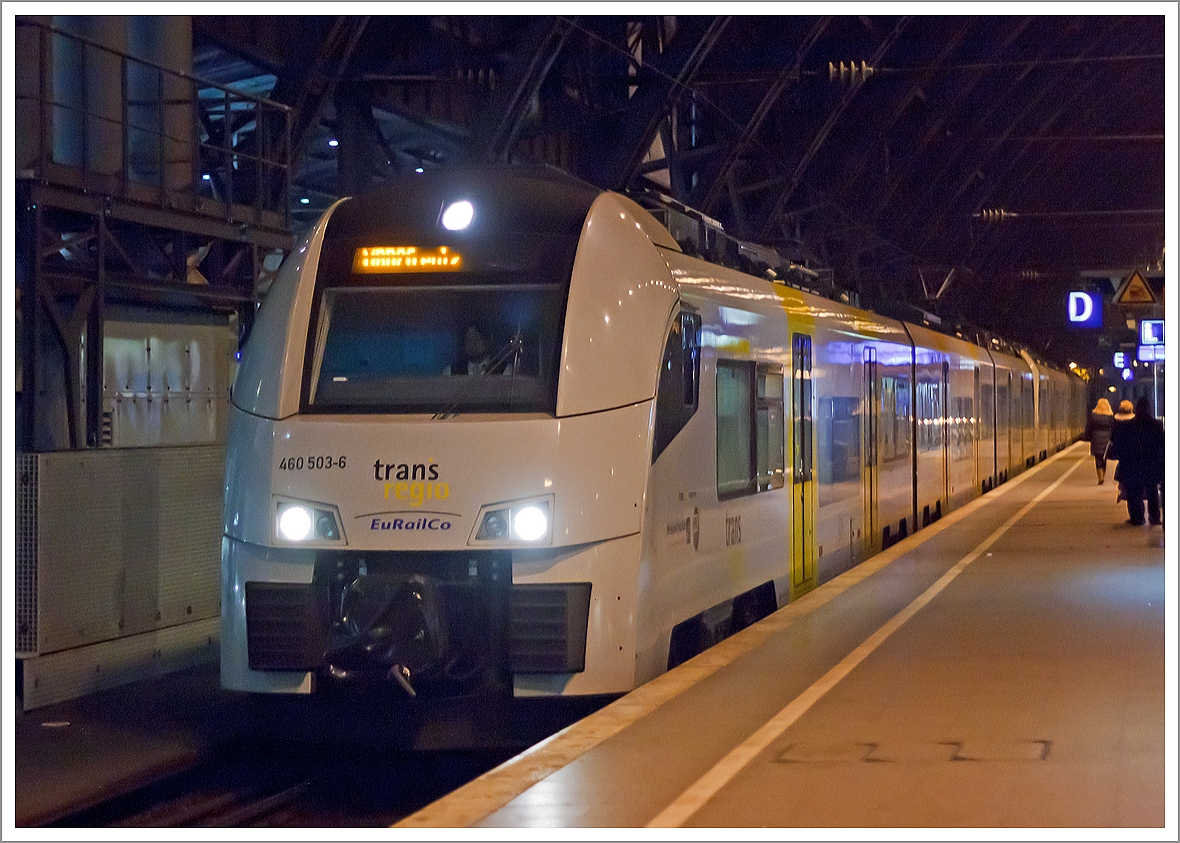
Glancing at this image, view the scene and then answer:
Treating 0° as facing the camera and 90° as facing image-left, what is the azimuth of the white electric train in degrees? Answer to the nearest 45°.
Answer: approximately 45°

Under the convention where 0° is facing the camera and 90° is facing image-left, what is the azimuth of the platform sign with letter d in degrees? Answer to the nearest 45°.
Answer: approximately 0°

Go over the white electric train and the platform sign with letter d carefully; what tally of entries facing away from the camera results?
0

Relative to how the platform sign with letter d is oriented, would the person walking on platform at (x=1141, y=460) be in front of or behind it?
in front

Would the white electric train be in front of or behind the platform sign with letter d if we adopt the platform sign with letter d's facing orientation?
in front

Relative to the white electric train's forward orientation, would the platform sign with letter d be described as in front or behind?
behind
